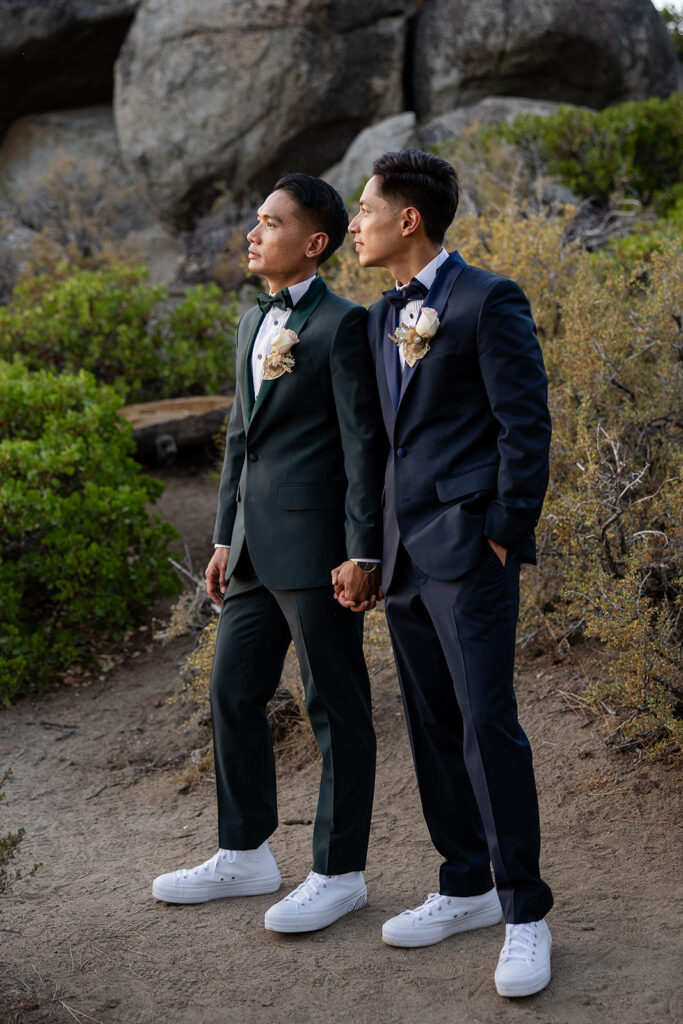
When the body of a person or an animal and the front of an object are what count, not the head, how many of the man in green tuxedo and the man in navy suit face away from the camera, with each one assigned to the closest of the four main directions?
0

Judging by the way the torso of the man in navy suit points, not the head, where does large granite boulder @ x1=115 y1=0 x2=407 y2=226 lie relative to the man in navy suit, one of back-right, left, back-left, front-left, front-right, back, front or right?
back-right

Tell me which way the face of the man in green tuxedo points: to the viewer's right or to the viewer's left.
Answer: to the viewer's left

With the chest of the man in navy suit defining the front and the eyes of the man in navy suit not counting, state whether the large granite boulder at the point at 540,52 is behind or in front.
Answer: behind

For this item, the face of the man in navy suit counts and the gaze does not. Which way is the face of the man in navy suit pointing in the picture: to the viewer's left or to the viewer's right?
to the viewer's left

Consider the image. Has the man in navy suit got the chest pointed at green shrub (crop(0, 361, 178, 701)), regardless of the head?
no

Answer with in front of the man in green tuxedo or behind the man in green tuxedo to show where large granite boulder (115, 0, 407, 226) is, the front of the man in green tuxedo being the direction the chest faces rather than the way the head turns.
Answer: behind

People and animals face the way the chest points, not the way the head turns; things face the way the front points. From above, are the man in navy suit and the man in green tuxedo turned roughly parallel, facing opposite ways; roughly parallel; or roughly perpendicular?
roughly parallel

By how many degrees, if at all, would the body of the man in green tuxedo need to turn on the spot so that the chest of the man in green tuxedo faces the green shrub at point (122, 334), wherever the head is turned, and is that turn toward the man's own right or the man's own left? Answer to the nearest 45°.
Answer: approximately 135° to the man's own right

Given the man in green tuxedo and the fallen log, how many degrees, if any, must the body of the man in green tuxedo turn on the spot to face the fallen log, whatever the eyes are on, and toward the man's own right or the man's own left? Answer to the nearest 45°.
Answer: approximately 135° to the man's own right

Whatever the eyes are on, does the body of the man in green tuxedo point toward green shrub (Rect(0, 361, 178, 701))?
no

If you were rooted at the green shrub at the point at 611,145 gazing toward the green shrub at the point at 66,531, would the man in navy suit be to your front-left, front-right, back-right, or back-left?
front-left

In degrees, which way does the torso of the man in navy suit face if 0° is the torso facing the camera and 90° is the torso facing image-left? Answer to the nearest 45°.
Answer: approximately 45°

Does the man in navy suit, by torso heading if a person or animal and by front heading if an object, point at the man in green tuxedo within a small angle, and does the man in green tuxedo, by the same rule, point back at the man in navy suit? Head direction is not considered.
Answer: no

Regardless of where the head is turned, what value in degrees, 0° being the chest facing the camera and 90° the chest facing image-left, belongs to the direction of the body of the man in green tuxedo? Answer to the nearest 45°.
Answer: approximately 45°
